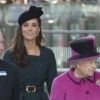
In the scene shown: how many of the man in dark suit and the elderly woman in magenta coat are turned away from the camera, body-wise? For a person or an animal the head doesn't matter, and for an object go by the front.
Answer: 0

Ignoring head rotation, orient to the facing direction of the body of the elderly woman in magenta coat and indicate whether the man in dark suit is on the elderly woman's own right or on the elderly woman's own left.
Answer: on the elderly woman's own right

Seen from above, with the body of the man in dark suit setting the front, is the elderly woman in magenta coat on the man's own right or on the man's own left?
on the man's own left

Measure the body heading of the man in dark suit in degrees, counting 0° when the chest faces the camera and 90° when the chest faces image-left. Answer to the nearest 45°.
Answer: approximately 0°
